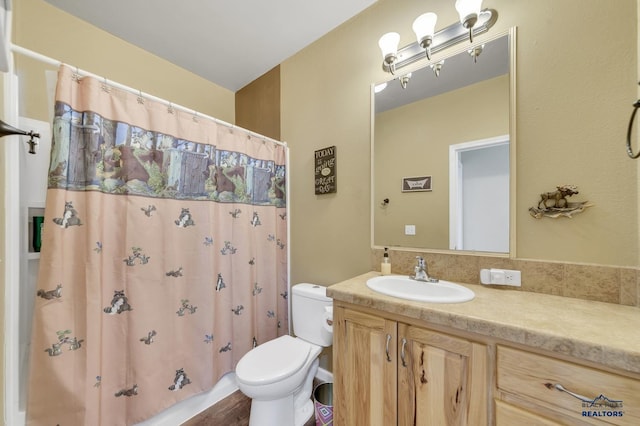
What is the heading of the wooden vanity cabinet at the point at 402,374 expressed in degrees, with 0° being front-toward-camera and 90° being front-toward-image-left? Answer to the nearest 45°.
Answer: approximately 45°

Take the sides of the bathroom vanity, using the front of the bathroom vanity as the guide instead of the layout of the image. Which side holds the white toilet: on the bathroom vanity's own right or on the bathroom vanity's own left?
on the bathroom vanity's own right

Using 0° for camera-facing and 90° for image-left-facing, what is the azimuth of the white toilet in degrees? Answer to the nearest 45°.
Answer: approximately 45°
